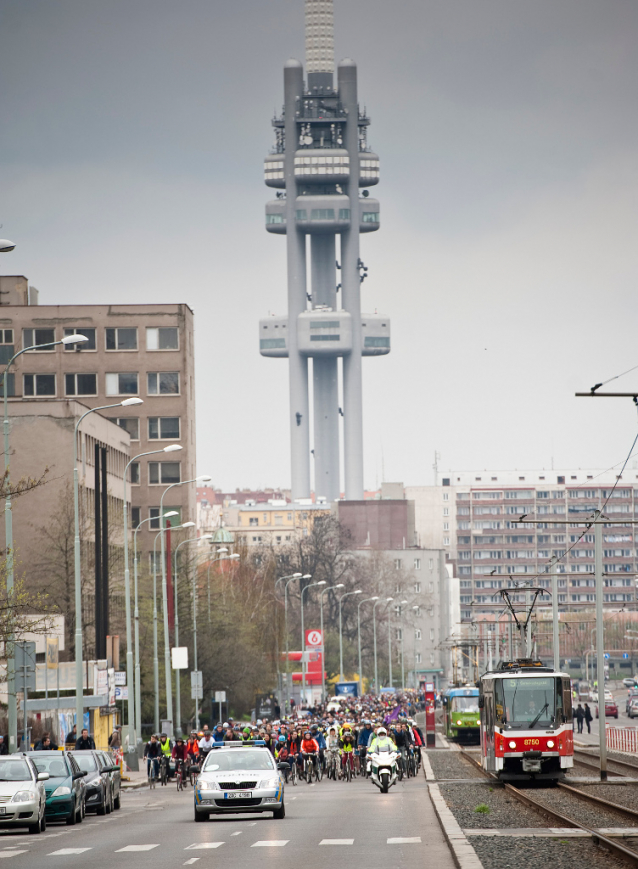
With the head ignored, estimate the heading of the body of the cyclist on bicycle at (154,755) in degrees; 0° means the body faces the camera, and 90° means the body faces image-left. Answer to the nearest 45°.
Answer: approximately 0°

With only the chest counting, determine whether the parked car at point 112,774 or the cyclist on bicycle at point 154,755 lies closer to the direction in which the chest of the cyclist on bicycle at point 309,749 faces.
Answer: the parked car

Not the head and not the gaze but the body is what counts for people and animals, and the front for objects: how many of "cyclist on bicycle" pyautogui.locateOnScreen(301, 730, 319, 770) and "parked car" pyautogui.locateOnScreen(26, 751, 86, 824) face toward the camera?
2

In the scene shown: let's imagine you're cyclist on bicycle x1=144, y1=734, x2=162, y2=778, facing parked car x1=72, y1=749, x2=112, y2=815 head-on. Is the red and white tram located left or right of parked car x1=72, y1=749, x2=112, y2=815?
left

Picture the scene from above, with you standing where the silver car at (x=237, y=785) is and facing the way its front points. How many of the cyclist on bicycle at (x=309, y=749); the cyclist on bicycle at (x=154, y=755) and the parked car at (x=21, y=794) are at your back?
2

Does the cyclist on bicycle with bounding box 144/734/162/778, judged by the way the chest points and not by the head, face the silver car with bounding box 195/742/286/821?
yes

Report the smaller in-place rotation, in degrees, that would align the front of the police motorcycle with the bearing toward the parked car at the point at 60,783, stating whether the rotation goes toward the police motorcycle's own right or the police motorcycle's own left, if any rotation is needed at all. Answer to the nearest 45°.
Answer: approximately 45° to the police motorcycle's own right

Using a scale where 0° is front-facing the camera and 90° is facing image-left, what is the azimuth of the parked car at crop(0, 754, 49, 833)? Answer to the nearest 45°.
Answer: approximately 0°
